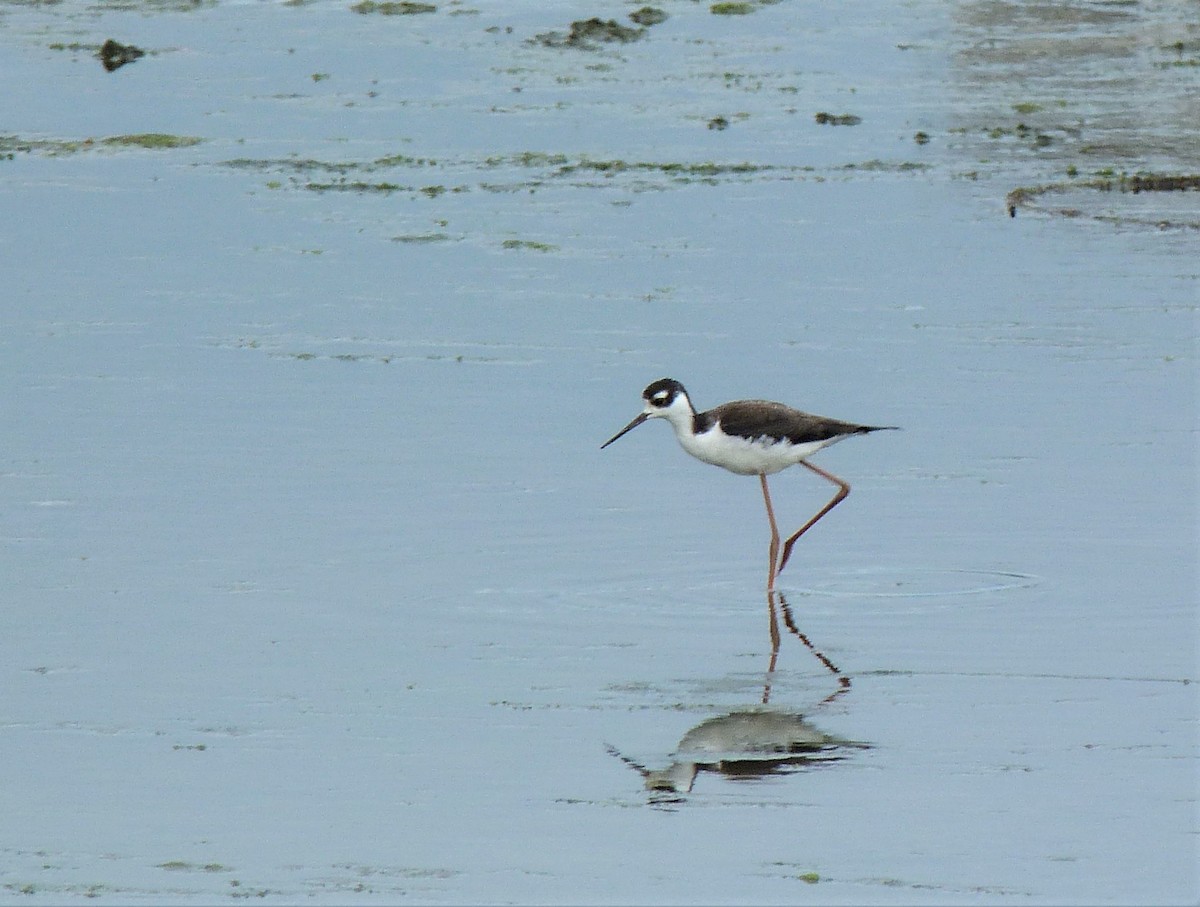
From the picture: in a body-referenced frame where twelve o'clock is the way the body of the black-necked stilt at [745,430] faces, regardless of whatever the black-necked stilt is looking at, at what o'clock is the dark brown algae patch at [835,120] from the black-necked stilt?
The dark brown algae patch is roughly at 3 o'clock from the black-necked stilt.

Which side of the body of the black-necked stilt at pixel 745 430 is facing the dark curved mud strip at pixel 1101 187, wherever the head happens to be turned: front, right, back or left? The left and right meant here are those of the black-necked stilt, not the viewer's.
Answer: right

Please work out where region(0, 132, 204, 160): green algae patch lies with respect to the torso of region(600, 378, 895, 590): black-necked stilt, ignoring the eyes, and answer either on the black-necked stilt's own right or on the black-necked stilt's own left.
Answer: on the black-necked stilt's own right

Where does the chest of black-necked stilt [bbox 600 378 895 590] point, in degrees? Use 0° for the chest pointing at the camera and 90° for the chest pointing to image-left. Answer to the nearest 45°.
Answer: approximately 90°

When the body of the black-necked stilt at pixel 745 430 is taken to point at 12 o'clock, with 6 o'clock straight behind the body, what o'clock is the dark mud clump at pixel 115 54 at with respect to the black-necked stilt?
The dark mud clump is roughly at 2 o'clock from the black-necked stilt.

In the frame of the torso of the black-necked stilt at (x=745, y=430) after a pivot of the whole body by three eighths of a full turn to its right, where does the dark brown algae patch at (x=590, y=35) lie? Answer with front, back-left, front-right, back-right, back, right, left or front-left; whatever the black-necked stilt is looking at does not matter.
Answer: front-left
